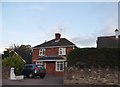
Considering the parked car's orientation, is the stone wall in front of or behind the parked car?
behind

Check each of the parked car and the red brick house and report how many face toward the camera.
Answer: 1

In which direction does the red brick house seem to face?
toward the camera

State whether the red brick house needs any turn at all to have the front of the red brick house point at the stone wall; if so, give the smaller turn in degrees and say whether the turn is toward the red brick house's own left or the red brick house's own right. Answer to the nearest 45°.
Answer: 0° — it already faces it

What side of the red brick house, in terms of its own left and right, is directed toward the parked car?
front

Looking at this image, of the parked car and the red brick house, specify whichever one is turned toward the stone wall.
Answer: the red brick house

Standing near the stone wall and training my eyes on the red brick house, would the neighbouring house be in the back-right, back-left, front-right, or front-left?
front-right
